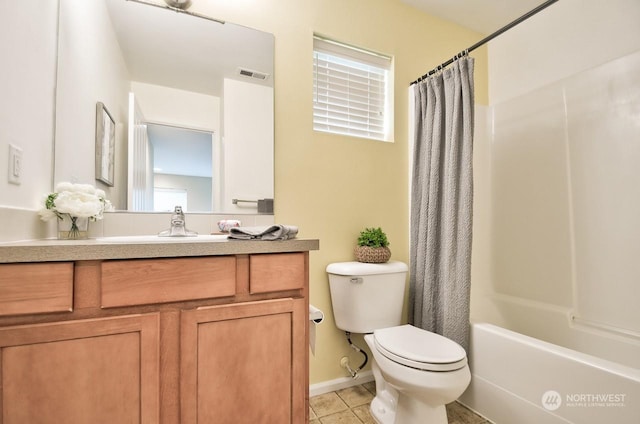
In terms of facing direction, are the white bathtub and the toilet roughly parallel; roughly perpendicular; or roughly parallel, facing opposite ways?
roughly perpendicular

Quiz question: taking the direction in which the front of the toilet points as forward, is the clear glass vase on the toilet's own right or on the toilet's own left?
on the toilet's own right

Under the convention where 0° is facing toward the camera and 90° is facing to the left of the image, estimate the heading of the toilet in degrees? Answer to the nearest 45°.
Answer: approximately 315°

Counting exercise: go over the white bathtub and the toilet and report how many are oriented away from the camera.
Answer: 0

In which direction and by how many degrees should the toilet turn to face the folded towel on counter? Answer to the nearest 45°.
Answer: approximately 90° to its right

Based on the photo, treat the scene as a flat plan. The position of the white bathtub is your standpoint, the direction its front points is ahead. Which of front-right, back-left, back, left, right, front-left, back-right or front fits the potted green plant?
front-right

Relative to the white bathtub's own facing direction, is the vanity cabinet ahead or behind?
ahead

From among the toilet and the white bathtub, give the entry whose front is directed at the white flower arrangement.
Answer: the white bathtub

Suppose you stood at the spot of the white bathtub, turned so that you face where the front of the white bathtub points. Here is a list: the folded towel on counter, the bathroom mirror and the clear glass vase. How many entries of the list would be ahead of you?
3

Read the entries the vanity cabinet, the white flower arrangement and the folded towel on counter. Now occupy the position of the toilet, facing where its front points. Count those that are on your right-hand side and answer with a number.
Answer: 3

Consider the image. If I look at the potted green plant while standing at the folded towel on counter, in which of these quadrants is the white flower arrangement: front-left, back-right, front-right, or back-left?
back-left

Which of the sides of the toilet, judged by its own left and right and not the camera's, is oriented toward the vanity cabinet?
right

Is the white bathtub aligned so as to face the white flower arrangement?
yes
